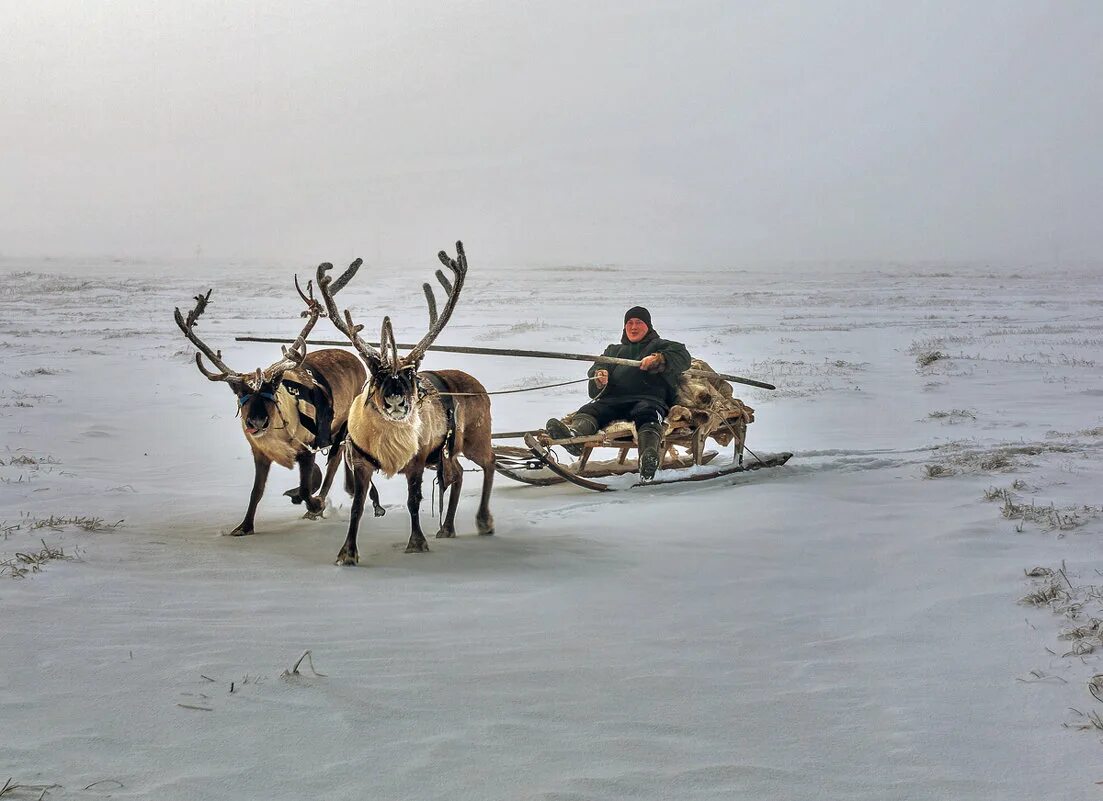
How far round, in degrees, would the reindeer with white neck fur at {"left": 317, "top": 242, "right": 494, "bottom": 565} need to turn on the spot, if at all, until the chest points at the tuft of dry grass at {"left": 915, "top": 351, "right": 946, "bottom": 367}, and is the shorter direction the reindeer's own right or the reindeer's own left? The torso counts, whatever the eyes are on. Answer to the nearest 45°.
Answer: approximately 180°

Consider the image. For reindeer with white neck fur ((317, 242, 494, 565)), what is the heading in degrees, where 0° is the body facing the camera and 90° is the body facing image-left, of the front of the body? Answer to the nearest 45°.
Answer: approximately 45°

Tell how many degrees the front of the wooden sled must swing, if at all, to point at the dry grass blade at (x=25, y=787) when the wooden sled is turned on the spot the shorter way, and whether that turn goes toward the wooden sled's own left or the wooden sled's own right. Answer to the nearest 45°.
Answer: approximately 90° to the wooden sled's own left

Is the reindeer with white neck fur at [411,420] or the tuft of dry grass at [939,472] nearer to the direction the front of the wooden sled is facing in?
the reindeer with white neck fur

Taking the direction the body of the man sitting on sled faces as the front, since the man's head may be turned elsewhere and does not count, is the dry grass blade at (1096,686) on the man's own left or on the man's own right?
on the man's own left

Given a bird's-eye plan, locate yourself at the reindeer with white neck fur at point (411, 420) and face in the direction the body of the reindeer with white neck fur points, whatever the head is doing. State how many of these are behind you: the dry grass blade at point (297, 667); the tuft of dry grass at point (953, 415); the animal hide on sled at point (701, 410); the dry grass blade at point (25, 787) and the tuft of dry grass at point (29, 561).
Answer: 2

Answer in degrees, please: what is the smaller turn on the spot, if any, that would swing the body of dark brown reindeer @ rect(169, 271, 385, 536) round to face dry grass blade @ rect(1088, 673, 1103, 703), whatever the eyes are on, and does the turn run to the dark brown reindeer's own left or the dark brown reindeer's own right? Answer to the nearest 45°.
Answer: approximately 90° to the dark brown reindeer's own left

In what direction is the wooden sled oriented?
to the viewer's left

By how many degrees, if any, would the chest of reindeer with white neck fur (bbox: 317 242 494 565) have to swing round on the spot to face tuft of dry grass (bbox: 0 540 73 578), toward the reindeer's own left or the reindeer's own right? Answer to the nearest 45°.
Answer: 0° — it already faces it

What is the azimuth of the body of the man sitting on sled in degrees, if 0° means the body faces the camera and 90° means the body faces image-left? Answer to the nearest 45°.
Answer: approximately 45°

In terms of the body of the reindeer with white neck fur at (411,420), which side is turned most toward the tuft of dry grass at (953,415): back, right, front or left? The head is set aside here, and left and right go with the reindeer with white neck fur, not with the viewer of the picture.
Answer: back
